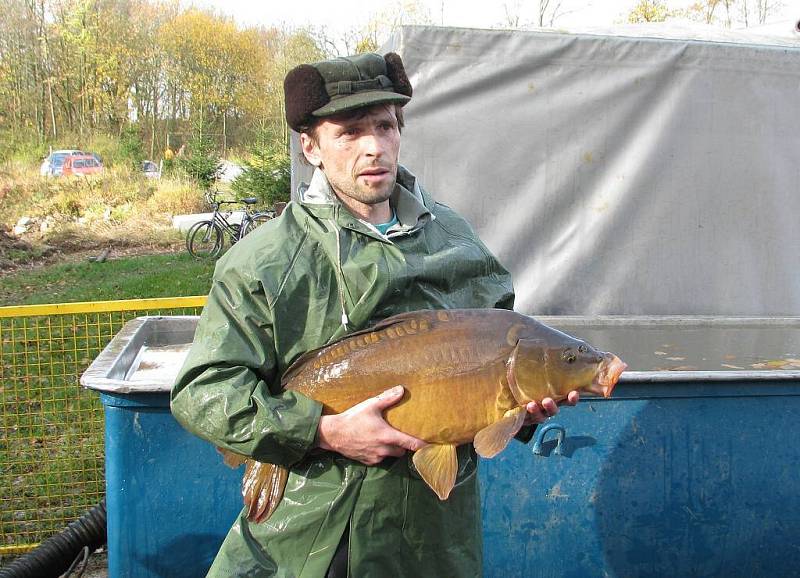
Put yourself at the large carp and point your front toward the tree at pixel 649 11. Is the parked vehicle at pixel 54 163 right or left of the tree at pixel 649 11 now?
left

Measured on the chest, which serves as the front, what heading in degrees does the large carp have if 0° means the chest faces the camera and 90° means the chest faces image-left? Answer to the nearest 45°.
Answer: approximately 270°

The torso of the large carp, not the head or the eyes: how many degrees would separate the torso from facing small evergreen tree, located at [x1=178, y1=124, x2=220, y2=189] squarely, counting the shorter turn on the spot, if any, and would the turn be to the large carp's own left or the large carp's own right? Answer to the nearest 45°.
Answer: approximately 90° to the large carp's own left

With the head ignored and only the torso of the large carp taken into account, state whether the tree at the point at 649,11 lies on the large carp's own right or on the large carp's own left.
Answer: on the large carp's own left

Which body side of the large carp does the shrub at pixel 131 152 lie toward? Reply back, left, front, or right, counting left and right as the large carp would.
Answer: left

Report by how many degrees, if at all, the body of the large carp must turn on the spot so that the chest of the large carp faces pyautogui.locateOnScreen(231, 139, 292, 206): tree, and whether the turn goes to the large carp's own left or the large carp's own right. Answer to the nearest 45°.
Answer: approximately 90° to the large carp's own left
